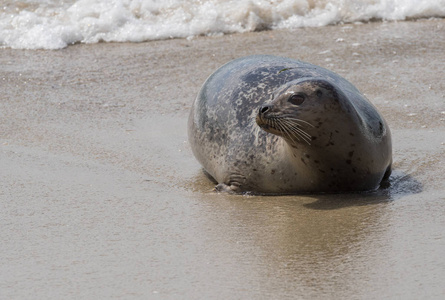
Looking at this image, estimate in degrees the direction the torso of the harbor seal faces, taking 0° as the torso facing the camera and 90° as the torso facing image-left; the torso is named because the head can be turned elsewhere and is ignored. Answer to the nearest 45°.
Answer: approximately 315°
